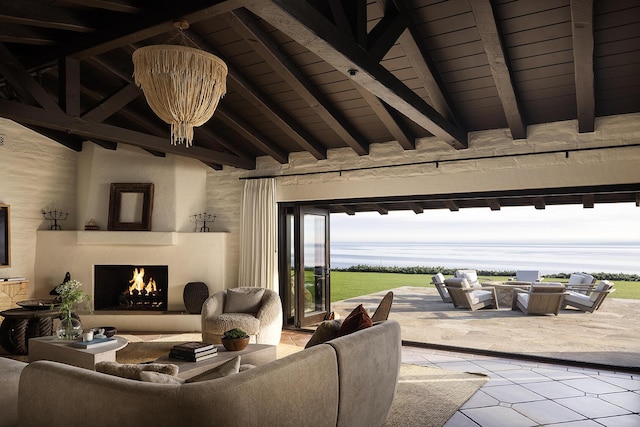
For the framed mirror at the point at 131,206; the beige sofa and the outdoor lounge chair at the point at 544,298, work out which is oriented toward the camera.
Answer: the framed mirror

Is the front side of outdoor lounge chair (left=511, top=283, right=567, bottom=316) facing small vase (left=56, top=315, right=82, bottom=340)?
no

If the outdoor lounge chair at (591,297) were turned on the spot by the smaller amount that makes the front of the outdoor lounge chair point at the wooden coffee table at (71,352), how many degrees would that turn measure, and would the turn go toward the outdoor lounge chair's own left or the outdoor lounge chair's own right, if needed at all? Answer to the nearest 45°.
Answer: approximately 45° to the outdoor lounge chair's own left

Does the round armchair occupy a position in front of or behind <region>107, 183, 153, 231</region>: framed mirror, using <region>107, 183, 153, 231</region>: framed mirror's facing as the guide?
in front

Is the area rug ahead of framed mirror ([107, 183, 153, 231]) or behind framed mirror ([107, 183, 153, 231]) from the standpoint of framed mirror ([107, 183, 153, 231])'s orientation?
ahead

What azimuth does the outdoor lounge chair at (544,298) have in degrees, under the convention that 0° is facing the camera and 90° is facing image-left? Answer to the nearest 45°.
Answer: approximately 135°

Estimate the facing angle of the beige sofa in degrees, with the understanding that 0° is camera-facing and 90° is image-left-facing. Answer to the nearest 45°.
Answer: approximately 180°

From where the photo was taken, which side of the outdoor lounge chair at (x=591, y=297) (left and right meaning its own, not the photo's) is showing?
left

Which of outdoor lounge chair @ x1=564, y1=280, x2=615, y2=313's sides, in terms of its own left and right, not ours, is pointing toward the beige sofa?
left

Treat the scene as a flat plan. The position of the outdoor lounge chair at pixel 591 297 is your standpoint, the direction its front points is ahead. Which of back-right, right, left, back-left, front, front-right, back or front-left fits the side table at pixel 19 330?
front-left

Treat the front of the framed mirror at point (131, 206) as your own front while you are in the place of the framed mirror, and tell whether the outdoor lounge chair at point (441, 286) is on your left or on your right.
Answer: on your left

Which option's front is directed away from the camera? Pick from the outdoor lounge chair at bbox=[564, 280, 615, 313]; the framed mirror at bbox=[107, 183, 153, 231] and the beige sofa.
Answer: the beige sofa

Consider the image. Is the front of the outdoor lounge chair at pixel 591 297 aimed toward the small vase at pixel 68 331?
no

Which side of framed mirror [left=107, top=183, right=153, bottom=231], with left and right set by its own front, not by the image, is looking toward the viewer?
front

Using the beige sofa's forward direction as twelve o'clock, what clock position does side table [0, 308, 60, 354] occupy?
The side table is roughly at 11 o'clock from the beige sofa.

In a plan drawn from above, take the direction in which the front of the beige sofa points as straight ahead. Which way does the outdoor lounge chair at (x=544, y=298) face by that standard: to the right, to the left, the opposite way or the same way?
the same way

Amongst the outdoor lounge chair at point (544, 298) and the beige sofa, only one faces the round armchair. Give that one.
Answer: the beige sofa

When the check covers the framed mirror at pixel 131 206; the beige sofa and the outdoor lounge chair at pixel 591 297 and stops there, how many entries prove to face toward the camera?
1

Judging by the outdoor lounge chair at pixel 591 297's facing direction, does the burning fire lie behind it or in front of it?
in front
